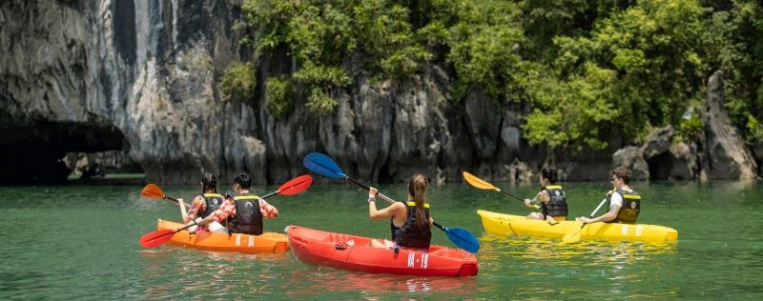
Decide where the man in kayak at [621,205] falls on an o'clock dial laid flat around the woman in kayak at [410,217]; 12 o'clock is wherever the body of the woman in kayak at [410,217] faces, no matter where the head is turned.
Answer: the man in kayak at [621,205] is roughly at 3 o'clock from the woman in kayak at [410,217].

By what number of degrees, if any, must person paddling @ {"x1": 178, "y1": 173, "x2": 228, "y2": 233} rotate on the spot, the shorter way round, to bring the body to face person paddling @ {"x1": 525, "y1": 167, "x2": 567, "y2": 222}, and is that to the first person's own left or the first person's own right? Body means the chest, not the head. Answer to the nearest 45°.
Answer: approximately 135° to the first person's own right

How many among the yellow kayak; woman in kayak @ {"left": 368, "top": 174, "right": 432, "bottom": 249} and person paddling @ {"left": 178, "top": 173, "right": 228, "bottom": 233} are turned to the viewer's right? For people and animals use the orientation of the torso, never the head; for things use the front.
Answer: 0

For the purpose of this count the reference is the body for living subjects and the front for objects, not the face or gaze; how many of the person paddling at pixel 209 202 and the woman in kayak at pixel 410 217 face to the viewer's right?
0

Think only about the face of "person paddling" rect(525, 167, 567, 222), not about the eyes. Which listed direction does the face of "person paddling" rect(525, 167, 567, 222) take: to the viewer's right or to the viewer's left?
to the viewer's left

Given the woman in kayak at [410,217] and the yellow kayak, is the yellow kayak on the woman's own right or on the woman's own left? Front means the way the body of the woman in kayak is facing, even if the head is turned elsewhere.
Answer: on the woman's own right

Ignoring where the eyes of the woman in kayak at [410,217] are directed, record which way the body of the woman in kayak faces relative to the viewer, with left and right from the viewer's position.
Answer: facing away from the viewer and to the left of the viewer

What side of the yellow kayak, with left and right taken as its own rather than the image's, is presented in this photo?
left

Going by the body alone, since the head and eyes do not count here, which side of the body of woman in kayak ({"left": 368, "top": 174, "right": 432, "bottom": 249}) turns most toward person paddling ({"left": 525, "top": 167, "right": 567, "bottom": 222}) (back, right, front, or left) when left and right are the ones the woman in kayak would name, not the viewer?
right

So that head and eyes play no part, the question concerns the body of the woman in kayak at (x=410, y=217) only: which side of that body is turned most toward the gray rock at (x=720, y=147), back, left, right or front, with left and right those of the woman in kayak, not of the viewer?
right

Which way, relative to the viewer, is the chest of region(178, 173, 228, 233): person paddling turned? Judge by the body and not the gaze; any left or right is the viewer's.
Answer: facing away from the viewer and to the left of the viewer

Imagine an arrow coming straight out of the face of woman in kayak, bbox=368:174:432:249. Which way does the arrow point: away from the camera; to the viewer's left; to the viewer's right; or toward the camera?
away from the camera
